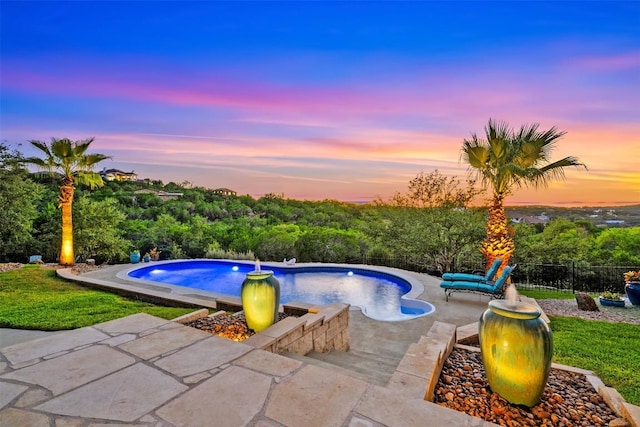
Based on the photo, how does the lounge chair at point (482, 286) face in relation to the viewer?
to the viewer's left

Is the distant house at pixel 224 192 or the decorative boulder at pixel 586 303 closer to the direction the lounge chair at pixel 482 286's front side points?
the distant house

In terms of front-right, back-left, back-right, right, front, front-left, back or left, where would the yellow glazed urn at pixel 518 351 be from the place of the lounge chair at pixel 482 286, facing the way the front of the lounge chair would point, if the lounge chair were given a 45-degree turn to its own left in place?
front-left

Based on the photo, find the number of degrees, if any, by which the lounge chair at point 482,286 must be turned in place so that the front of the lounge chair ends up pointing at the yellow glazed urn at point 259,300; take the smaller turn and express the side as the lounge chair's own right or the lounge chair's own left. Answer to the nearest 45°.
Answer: approximately 45° to the lounge chair's own left

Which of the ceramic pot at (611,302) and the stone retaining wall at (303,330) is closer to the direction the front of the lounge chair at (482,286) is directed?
the stone retaining wall

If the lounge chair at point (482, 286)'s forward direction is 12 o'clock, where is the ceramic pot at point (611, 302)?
The ceramic pot is roughly at 5 o'clock from the lounge chair.

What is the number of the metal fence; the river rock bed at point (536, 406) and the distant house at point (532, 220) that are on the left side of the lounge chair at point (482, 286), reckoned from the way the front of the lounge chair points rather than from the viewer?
1

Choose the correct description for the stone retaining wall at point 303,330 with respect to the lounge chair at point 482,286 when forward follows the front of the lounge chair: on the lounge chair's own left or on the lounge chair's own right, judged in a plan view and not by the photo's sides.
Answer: on the lounge chair's own left

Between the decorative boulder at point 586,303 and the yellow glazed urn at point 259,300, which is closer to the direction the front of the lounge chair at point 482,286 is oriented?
the yellow glazed urn

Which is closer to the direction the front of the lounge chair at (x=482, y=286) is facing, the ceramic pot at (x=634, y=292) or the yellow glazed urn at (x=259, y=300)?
the yellow glazed urn
